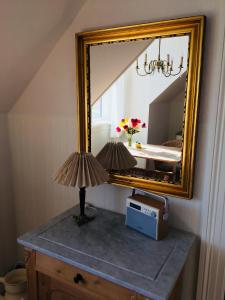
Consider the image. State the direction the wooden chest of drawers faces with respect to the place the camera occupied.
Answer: facing the viewer and to the left of the viewer

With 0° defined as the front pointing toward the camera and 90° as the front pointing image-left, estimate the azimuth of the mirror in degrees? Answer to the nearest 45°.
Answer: approximately 45°

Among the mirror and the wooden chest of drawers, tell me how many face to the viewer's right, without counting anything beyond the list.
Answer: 0
